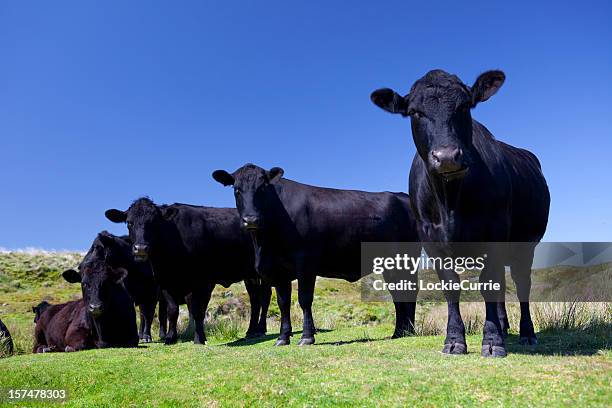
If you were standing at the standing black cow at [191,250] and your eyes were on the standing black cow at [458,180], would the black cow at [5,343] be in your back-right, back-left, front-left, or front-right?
back-right

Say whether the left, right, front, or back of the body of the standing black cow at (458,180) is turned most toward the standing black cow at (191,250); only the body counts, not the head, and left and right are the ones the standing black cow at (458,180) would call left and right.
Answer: right

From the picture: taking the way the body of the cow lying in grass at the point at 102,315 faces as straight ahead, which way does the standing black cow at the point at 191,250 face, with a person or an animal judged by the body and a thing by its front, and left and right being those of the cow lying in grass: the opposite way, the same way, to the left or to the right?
to the right

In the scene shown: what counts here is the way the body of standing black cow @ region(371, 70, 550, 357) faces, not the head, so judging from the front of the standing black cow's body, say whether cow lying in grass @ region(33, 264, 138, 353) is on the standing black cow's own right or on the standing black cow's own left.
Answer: on the standing black cow's own right

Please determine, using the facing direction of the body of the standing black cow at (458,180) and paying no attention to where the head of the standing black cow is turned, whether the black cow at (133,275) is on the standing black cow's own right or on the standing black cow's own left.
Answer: on the standing black cow's own right

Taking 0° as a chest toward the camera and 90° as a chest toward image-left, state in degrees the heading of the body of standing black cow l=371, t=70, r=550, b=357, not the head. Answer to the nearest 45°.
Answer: approximately 45°

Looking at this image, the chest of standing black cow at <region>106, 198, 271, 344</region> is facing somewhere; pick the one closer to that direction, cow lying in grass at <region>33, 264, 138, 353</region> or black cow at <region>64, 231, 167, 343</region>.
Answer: the cow lying in grass

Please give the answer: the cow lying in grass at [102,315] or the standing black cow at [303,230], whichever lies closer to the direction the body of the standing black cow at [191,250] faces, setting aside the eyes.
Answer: the cow lying in grass

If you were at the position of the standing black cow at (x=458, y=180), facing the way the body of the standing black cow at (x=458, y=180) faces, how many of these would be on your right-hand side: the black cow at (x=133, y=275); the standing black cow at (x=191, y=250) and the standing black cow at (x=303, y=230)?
3
